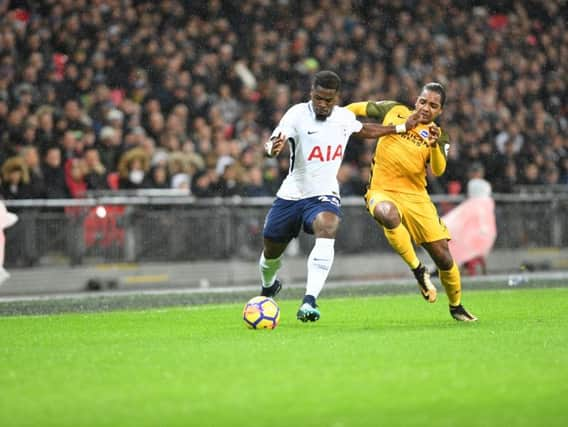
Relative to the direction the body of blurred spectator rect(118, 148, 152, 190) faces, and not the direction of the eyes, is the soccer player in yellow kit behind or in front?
in front

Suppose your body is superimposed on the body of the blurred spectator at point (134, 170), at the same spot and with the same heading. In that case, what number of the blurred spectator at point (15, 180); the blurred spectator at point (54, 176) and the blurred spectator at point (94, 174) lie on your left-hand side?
0

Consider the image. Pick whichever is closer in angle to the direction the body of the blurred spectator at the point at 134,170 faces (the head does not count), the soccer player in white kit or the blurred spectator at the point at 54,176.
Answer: the soccer player in white kit

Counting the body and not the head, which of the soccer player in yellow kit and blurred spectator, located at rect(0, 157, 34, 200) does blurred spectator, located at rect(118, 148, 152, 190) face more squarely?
the soccer player in yellow kit

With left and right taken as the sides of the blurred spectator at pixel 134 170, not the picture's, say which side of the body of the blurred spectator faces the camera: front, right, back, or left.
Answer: front

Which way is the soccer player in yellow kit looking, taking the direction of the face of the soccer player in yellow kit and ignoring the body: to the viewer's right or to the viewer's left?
to the viewer's left

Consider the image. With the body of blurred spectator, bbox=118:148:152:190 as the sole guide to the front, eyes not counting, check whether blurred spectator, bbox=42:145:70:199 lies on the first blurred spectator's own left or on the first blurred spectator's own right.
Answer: on the first blurred spectator's own right

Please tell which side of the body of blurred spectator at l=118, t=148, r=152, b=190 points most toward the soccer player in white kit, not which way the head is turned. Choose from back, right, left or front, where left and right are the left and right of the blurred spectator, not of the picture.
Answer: front

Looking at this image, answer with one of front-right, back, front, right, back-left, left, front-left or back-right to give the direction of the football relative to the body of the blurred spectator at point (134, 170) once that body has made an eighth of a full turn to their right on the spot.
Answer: front-left
